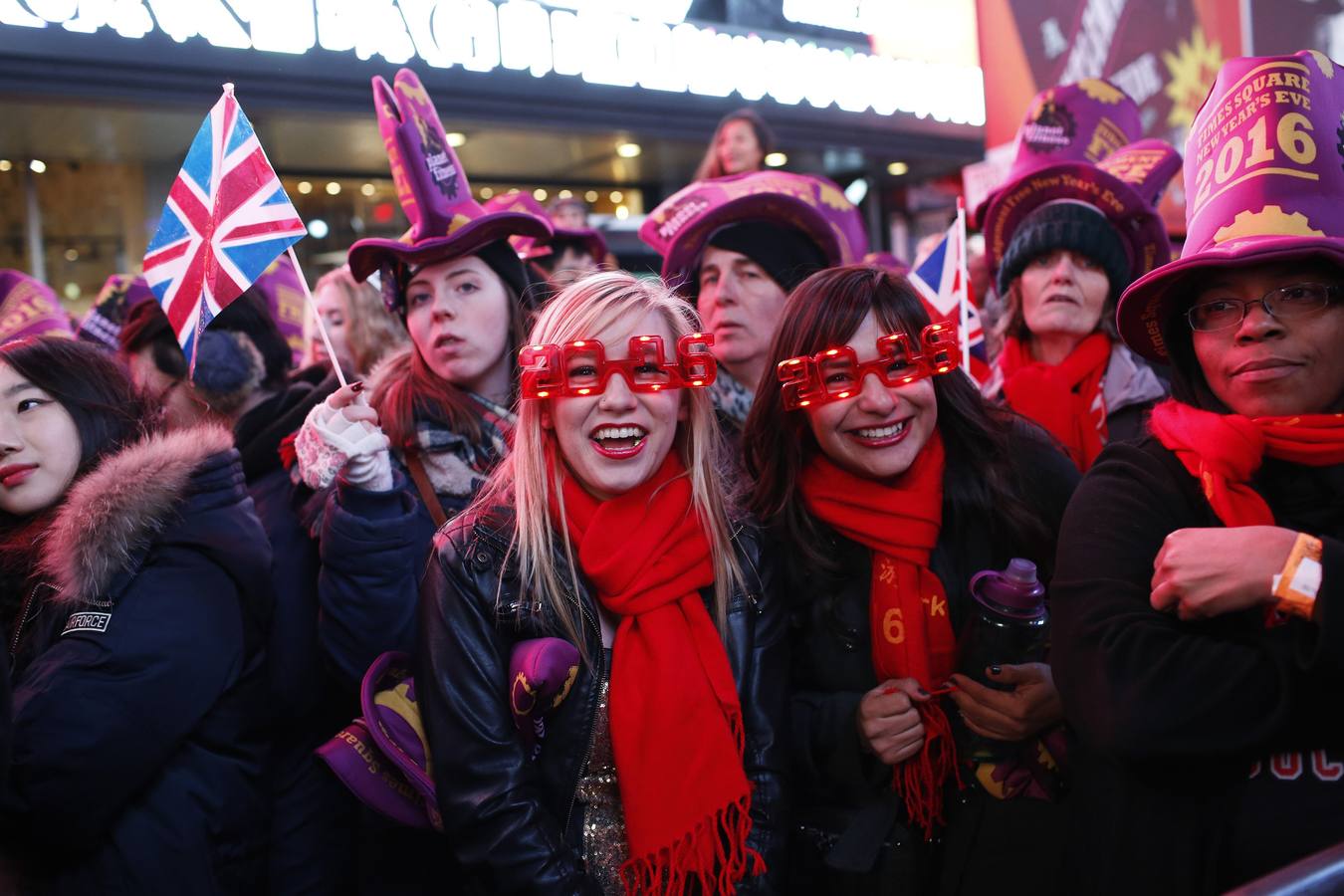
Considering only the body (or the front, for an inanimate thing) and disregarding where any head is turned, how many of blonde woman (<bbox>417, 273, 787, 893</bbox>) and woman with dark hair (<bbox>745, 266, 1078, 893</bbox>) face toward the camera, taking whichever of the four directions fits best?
2

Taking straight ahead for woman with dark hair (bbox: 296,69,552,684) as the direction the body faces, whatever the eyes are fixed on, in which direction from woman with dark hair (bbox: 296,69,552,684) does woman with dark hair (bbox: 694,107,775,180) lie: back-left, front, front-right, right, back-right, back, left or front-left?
back

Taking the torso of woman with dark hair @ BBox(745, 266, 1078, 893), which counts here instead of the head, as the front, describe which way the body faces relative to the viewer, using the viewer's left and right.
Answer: facing the viewer

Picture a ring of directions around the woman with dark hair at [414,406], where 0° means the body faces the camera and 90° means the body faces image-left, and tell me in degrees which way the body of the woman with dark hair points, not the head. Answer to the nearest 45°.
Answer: approximately 45°

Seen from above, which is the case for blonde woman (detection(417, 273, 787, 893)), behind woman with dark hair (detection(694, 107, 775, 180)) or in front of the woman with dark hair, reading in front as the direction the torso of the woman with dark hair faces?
in front

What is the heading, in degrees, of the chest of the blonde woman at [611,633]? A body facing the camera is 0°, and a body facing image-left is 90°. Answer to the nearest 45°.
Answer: approximately 0°

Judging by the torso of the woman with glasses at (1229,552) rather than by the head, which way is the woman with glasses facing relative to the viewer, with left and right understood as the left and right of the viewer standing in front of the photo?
facing the viewer and to the right of the viewer

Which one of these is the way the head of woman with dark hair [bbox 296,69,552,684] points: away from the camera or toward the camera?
toward the camera

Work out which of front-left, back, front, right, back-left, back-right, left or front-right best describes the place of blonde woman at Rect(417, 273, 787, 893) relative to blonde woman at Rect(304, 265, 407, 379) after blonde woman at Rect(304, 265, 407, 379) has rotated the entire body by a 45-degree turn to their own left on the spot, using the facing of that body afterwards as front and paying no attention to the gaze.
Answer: front

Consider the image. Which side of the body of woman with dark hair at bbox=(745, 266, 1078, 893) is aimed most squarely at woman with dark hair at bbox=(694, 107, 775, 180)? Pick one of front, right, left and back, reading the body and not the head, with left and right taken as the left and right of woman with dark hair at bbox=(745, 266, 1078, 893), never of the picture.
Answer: back
